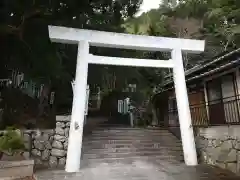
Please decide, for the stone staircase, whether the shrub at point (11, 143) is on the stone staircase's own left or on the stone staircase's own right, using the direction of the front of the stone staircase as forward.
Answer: on the stone staircase's own right

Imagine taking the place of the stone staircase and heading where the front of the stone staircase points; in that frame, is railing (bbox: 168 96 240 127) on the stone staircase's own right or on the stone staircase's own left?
on the stone staircase's own left

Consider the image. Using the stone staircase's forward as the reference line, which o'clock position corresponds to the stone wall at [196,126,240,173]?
The stone wall is roughly at 10 o'clock from the stone staircase.

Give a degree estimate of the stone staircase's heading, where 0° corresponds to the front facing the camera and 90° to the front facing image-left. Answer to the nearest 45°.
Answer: approximately 0°

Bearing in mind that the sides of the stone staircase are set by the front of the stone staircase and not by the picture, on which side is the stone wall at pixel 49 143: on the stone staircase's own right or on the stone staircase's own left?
on the stone staircase's own right
